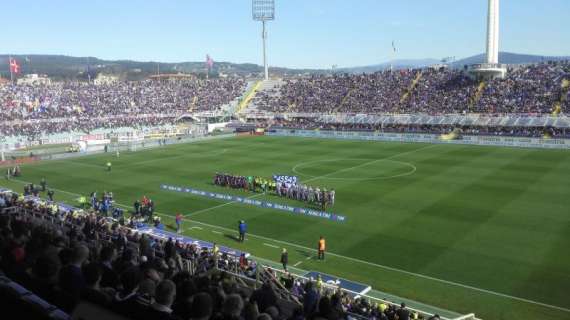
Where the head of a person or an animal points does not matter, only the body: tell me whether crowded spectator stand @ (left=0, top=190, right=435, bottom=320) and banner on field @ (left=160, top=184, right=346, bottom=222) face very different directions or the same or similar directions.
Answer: very different directions

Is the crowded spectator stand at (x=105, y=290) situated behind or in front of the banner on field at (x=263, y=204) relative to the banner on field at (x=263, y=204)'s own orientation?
in front

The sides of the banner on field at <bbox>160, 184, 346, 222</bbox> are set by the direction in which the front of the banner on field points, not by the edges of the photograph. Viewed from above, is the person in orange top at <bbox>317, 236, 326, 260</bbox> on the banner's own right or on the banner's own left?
on the banner's own left

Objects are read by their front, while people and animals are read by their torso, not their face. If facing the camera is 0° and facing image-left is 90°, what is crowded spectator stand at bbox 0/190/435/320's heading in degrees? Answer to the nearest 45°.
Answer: approximately 225°

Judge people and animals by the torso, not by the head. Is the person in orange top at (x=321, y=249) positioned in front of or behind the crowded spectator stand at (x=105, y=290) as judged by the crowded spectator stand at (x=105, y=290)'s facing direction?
in front

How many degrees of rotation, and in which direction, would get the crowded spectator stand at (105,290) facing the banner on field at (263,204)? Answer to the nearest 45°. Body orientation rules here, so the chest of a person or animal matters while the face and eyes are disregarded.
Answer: approximately 45° to their left
